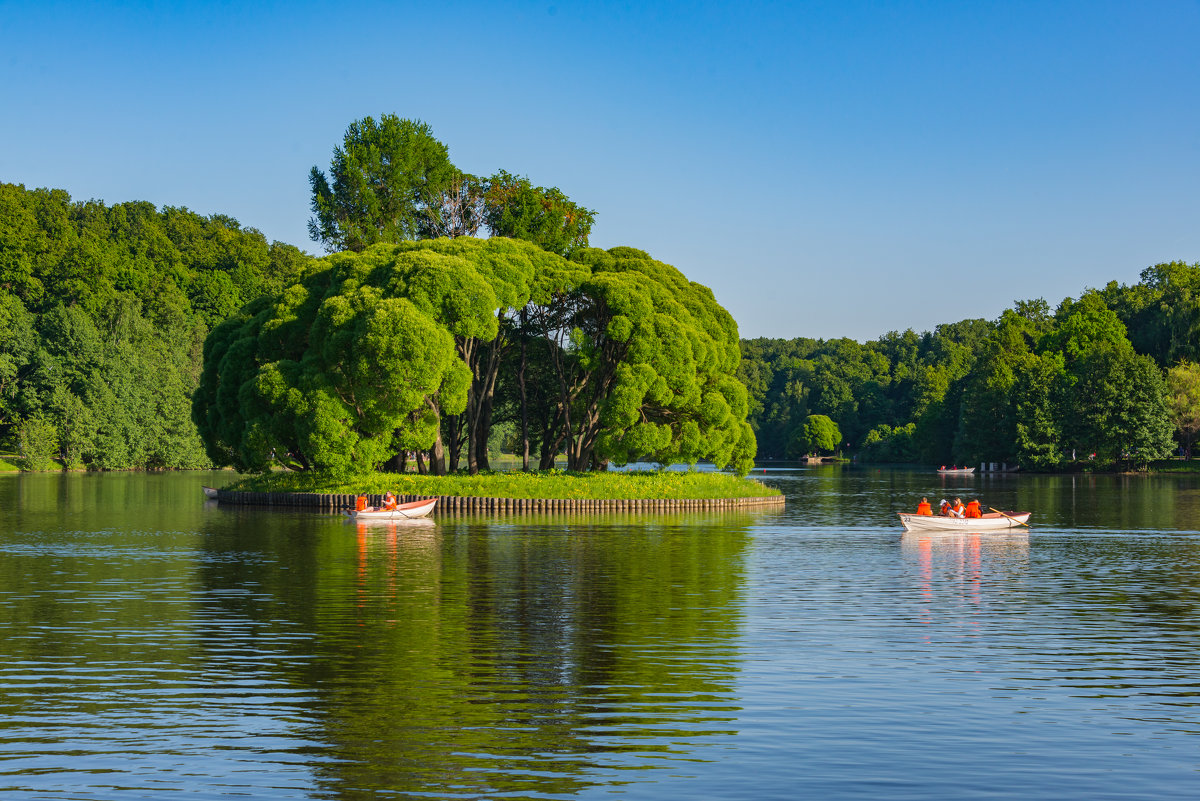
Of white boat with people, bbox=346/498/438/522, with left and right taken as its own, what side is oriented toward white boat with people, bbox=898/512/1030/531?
front

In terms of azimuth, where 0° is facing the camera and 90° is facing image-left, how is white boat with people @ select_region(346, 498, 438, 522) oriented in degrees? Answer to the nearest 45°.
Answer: approximately 270°
